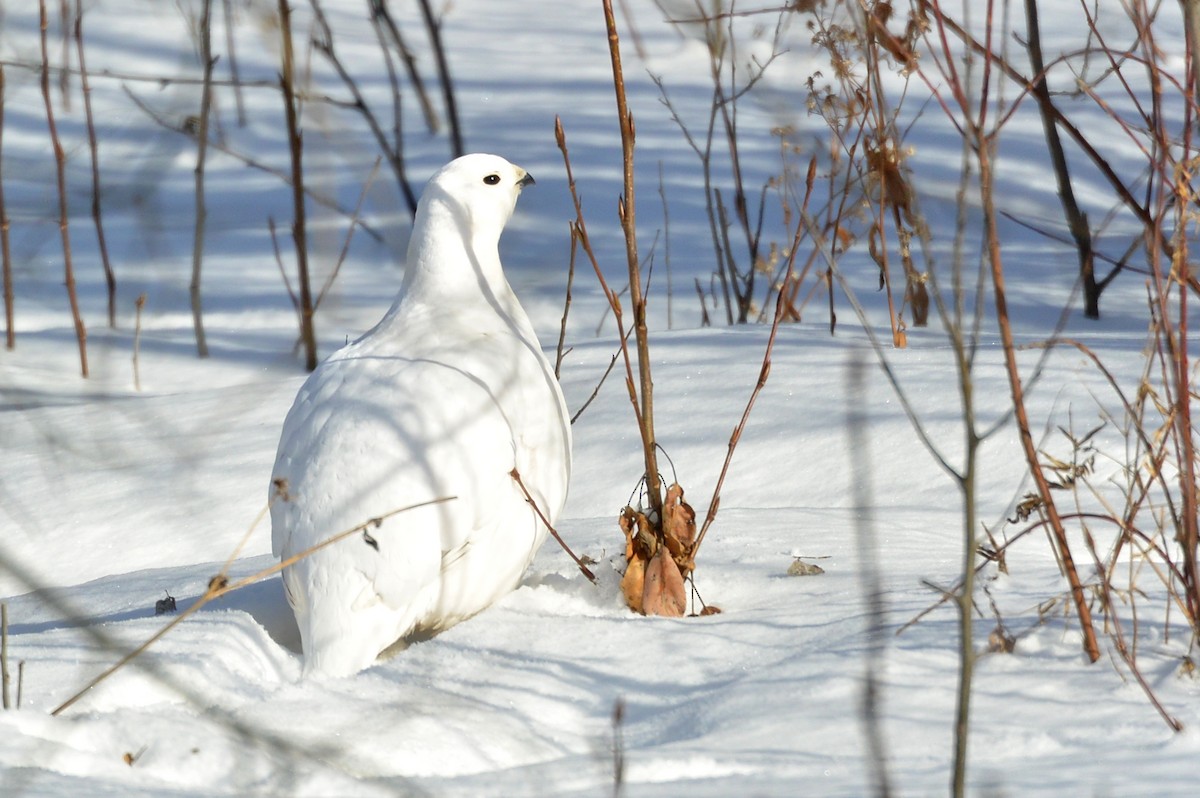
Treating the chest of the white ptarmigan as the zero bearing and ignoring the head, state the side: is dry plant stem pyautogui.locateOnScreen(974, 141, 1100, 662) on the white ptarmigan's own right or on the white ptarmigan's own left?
on the white ptarmigan's own right

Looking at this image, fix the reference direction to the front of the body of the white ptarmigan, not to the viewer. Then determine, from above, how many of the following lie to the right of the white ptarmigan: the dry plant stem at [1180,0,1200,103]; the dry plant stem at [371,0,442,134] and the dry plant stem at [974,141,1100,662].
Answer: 2

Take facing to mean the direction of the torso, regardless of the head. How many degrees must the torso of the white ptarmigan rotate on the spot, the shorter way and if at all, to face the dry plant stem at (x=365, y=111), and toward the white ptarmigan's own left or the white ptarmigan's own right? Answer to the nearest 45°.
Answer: approximately 45° to the white ptarmigan's own left

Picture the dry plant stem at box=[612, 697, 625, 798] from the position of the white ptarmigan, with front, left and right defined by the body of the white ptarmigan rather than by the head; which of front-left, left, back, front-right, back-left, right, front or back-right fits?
back-right

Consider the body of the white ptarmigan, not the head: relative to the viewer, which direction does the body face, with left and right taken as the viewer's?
facing away from the viewer and to the right of the viewer

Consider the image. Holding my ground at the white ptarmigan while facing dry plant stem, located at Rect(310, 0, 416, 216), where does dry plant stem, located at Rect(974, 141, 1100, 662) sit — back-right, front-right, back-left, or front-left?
back-right
